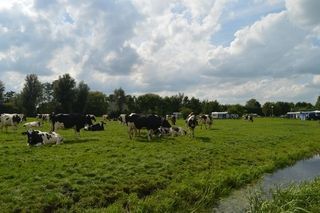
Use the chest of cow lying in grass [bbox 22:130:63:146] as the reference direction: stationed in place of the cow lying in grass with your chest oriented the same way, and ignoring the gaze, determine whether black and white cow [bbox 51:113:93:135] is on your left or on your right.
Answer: on your right

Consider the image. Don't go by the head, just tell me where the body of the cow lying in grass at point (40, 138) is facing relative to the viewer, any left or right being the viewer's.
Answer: facing to the left of the viewer

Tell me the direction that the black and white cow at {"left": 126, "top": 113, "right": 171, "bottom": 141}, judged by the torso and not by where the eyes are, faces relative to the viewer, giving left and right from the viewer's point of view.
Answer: facing to the right of the viewer
